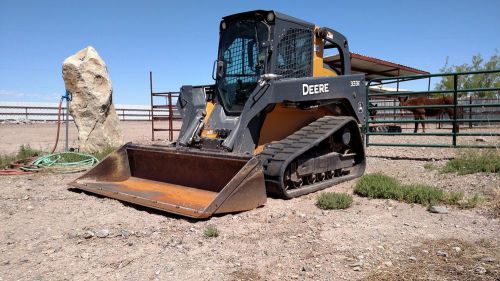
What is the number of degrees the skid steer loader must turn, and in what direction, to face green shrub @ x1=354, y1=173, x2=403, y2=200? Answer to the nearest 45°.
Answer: approximately 90° to its left

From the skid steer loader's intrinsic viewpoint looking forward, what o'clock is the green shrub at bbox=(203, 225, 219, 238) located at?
The green shrub is roughly at 11 o'clock from the skid steer loader.

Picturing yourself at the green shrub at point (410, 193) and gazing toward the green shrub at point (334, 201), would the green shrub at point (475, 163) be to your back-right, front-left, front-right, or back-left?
back-right

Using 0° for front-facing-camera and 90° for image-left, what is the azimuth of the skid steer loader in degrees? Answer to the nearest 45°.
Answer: approximately 45°

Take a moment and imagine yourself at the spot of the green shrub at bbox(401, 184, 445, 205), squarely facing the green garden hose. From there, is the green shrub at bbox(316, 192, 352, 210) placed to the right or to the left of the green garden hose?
left

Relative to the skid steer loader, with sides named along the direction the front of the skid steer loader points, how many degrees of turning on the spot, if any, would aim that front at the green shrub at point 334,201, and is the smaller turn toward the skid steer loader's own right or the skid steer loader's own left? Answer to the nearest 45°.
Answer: approximately 90° to the skid steer loader's own left

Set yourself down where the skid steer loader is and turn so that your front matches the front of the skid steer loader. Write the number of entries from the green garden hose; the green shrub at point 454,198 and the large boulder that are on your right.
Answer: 2

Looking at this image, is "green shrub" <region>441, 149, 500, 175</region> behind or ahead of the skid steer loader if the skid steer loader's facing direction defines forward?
behind

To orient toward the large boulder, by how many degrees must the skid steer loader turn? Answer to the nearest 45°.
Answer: approximately 90° to its right
